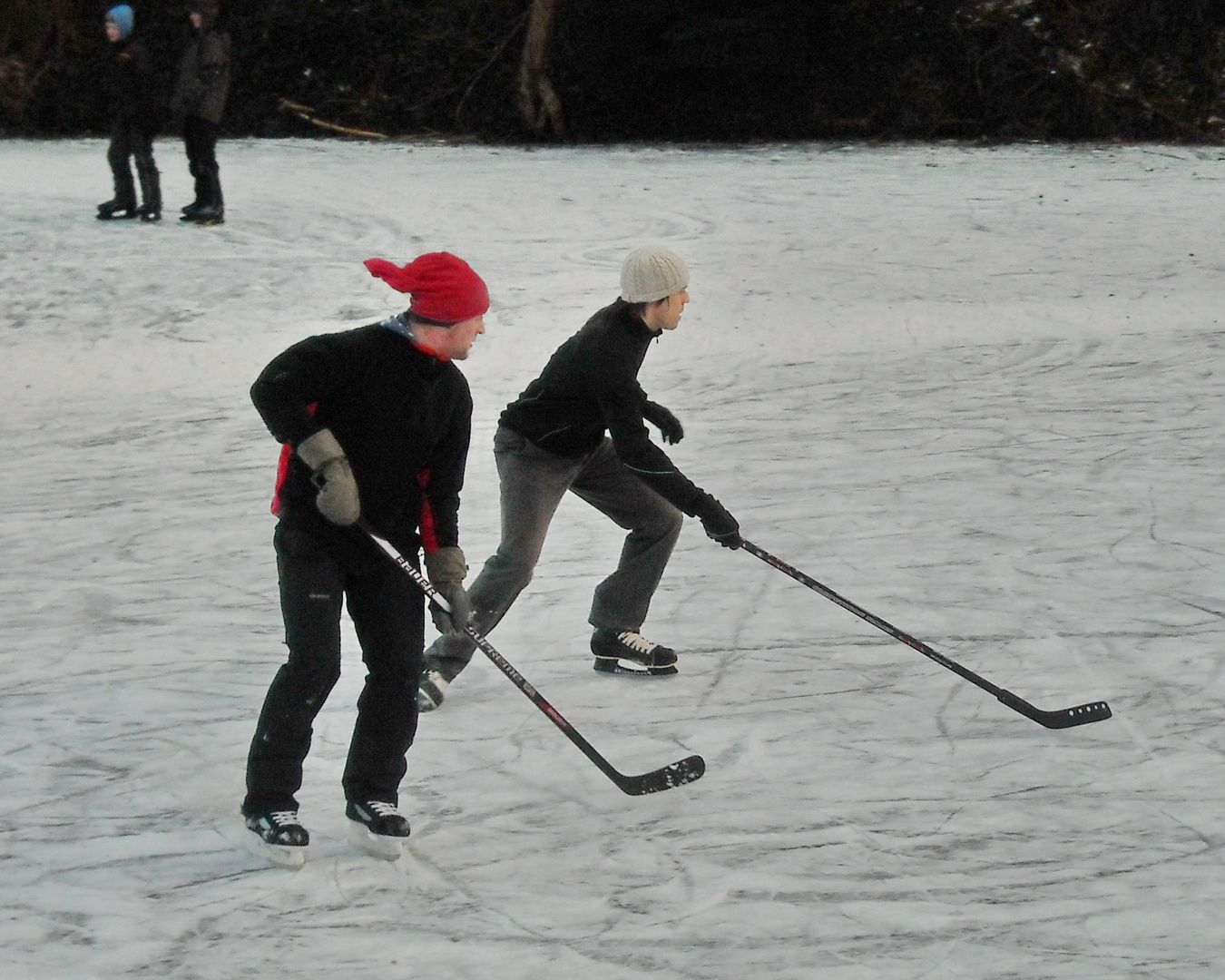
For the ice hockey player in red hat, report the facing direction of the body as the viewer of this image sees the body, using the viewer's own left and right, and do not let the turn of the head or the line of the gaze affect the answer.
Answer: facing the viewer and to the right of the viewer

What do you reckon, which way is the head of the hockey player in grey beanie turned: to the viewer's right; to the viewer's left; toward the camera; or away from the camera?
to the viewer's right

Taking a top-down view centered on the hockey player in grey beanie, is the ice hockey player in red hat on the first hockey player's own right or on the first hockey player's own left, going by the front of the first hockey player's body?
on the first hockey player's own right

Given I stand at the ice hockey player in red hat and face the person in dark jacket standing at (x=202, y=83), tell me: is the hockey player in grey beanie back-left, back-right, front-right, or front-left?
front-right

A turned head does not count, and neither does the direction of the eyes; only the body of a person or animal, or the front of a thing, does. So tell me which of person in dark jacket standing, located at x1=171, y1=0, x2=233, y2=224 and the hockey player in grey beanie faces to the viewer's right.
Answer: the hockey player in grey beanie

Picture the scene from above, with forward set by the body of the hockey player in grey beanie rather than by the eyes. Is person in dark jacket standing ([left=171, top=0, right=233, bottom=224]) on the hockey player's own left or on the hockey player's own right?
on the hockey player's own left

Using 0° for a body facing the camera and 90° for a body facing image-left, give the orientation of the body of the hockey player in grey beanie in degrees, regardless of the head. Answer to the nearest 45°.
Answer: approximately 270°

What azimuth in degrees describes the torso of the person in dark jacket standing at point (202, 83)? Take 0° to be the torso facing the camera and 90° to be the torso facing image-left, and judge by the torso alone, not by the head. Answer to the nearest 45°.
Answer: approximately 90°
